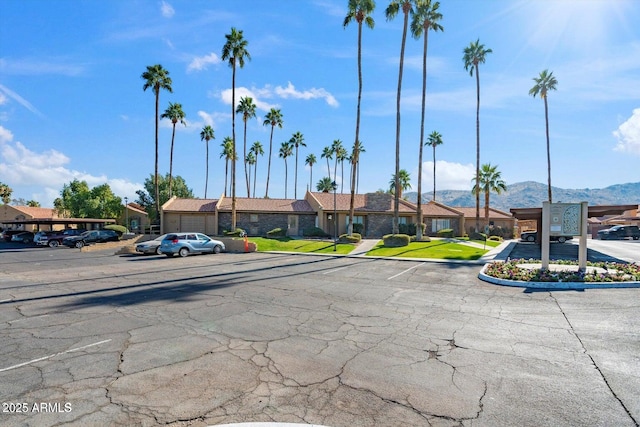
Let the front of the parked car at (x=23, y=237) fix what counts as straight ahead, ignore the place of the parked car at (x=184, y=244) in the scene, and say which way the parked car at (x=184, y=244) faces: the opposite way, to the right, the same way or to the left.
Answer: the opposite way

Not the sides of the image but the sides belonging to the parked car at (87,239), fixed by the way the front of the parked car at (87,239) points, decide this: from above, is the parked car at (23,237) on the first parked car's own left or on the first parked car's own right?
on the first parked car's own right

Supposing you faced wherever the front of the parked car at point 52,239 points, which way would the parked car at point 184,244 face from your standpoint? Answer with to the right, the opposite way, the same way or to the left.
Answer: the opposite way
